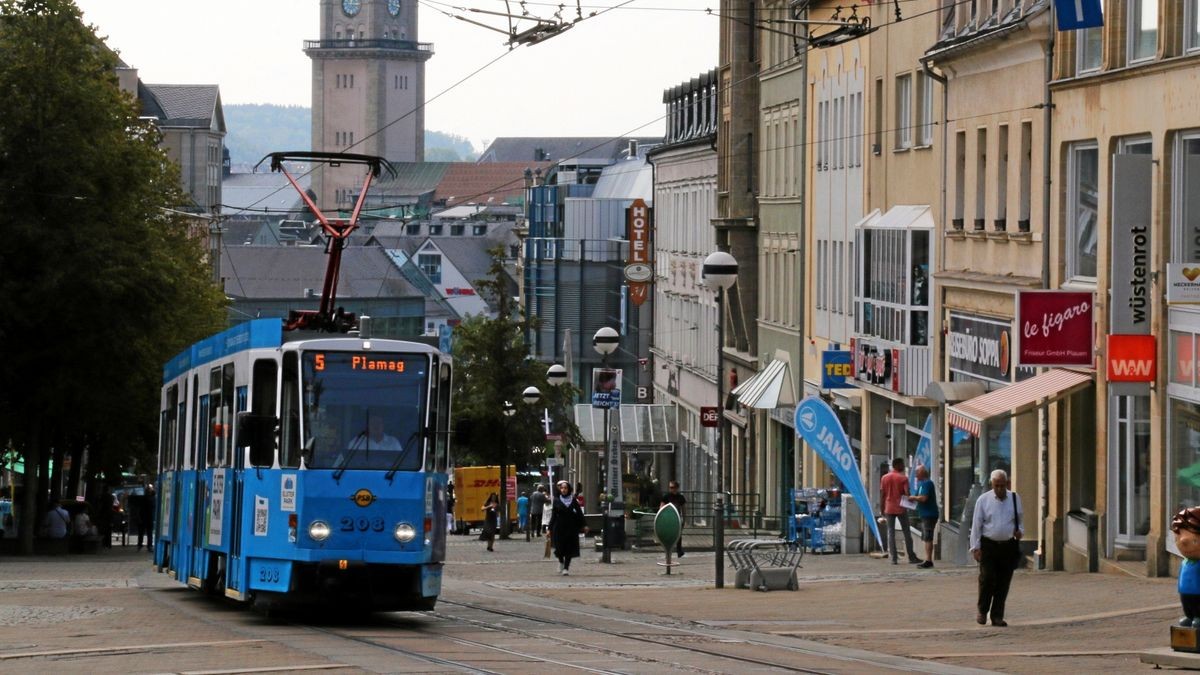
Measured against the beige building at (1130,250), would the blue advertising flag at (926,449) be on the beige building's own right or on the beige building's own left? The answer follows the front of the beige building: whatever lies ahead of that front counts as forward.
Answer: on the beige building's own right

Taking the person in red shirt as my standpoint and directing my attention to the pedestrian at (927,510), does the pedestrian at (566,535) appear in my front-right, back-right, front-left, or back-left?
back-right

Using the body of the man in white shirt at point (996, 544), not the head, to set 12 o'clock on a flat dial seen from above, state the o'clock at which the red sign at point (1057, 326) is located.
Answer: The red sign is roughly at 6 o'clock from the man in white shirt.

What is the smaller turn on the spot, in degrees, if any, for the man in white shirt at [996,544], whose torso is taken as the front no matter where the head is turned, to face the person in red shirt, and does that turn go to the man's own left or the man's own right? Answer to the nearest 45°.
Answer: approximately 180°

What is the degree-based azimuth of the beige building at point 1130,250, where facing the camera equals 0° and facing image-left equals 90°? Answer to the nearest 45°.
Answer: approximately 45°

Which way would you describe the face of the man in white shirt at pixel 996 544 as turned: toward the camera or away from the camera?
toward the camera

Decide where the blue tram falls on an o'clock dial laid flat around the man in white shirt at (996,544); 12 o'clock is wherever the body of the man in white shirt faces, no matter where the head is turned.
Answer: The blue tram is roughly at 3 o'clock from the man in white shirt.

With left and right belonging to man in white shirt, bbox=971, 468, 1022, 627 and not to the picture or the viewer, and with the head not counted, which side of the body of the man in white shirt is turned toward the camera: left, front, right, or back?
front

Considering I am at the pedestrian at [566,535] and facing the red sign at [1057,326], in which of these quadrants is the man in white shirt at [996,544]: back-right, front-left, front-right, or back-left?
front-right

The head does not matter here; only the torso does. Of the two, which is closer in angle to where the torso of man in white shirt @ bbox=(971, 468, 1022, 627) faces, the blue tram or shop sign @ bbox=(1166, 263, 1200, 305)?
the blue tram
